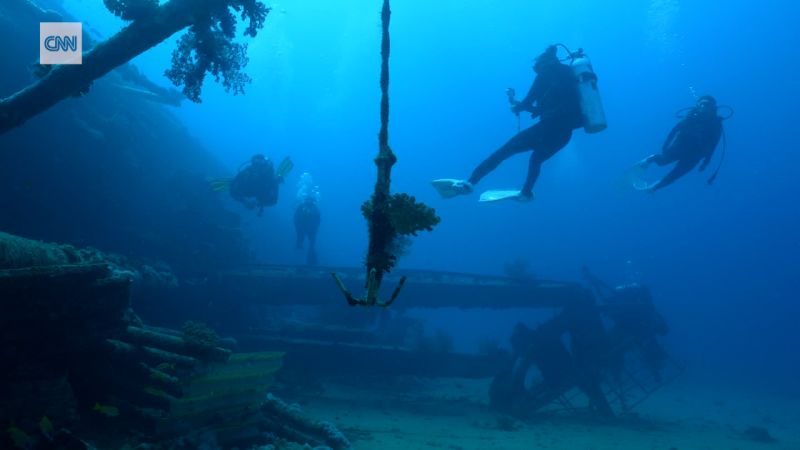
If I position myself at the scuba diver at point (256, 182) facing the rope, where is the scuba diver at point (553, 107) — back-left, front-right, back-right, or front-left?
front-left

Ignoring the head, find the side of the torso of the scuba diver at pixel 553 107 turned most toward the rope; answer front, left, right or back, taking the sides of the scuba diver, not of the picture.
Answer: front

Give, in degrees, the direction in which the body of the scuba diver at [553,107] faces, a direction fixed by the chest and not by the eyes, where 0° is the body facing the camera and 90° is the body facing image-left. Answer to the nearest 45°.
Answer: approximately 90°

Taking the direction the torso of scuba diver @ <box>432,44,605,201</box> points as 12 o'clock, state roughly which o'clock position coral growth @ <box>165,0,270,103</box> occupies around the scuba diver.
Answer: The coral growth is roughly at 11 o'clock from the scuba diver.

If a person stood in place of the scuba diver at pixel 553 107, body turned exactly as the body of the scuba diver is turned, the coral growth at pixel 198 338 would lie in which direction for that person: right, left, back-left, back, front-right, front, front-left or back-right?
front-left

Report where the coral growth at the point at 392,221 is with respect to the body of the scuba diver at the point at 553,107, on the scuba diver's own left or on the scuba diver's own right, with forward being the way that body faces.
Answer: on the scuba diver's own left

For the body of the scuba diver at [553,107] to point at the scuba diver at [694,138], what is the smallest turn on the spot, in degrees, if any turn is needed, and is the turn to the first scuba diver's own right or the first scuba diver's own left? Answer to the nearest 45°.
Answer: approximately 135° to the first scuba diver's own right
